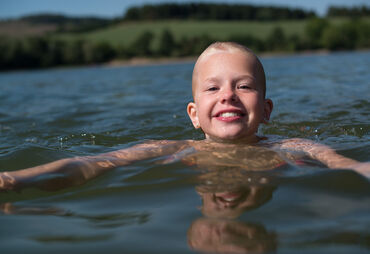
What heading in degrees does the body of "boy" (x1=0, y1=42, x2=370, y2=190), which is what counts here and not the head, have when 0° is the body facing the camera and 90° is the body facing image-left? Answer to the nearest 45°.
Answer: approximately 0°
